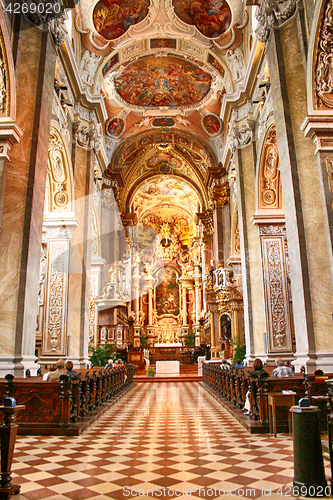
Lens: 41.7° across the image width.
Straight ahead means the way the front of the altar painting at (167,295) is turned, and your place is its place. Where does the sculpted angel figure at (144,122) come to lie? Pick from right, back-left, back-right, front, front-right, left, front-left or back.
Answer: front

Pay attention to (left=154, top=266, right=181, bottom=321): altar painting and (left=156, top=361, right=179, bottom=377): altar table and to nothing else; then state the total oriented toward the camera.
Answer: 2

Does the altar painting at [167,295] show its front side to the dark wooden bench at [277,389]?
yes

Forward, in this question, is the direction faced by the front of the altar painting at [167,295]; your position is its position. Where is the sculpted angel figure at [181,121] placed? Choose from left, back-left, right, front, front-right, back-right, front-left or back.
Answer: front

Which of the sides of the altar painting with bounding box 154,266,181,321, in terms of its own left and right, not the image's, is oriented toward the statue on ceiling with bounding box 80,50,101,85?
front

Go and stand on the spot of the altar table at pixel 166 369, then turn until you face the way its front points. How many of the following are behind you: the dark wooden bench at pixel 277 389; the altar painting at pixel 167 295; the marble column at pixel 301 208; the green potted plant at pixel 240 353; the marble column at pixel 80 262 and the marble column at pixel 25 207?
1

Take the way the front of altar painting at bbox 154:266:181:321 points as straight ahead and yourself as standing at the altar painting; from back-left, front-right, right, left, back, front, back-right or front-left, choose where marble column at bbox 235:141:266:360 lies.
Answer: front

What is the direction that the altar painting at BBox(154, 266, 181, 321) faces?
toward the camera

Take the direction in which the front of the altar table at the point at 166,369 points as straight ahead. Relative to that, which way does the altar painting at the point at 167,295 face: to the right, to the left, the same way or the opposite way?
the same way

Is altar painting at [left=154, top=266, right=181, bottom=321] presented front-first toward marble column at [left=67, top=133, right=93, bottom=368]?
yes

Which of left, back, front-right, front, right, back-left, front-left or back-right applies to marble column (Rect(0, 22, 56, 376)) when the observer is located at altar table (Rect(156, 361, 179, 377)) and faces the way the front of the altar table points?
front

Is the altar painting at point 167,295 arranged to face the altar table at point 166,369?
yes

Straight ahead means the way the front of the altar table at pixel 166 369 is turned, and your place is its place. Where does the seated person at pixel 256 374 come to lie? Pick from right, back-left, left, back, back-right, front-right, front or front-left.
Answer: front

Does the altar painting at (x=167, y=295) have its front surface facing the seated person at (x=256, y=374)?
yes

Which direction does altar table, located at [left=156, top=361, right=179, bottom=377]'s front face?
toward the camera

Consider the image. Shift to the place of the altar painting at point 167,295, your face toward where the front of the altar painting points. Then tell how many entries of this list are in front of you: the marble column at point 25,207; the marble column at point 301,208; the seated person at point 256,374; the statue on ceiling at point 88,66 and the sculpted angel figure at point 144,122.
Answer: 5
